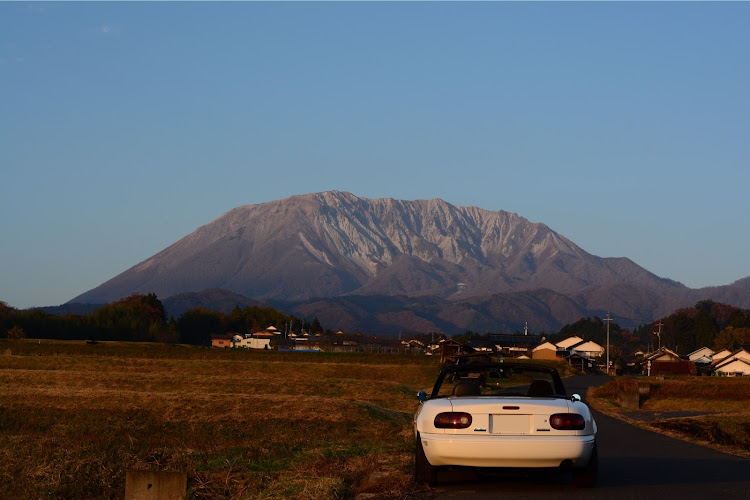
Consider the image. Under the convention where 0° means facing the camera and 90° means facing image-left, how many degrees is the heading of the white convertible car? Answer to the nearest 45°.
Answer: approximately 180°
